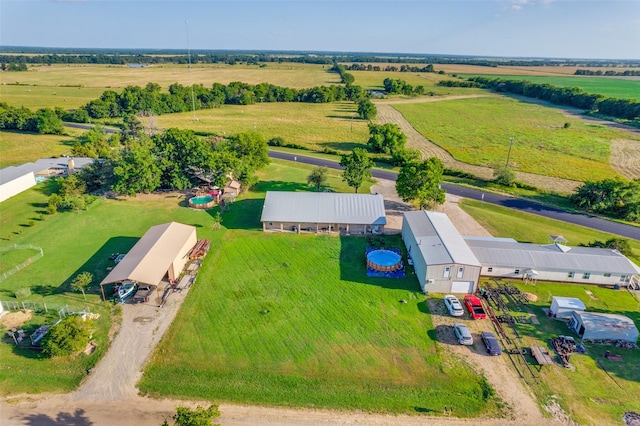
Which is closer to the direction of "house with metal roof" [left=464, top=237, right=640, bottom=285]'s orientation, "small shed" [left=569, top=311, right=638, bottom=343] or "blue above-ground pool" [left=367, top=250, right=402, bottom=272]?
the small shed

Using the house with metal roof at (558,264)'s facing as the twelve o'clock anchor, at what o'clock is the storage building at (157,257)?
The storage building is roughly at 2 o'clock from the house with metal roof.

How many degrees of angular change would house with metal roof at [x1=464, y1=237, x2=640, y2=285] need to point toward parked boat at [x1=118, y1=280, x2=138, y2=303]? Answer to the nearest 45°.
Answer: approximately 45° to its right

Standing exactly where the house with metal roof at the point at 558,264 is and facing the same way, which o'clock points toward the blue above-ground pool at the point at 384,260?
The blue above-ground pool is roughly at 2 o'clock from the house with metal roof.

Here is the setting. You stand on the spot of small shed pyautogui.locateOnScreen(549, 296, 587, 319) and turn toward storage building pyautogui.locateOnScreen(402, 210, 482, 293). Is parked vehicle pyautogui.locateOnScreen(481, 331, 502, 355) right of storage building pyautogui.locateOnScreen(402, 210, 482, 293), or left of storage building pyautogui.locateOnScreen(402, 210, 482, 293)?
left

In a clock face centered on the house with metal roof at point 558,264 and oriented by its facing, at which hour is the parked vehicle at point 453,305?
The parked vehicle is roughly at 1 o'clock from the house with metal roof.

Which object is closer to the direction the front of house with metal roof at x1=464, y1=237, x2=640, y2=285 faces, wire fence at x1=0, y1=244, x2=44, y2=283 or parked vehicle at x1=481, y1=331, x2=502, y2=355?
the parked vehicle

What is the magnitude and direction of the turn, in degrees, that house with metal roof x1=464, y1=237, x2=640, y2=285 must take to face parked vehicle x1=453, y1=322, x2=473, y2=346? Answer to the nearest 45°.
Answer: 0° — it already faces it

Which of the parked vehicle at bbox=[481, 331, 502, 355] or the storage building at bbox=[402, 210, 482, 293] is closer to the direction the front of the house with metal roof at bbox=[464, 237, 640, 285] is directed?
the parked vehicle

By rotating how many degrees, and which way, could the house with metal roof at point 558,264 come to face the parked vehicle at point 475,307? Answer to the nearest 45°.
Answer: approximately 45° to its right

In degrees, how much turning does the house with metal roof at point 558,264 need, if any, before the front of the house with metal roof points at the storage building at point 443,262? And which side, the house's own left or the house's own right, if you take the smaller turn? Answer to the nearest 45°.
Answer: approximately 45° to the house's own right

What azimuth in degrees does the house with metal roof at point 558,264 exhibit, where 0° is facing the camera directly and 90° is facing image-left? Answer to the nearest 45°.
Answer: approximately 0°

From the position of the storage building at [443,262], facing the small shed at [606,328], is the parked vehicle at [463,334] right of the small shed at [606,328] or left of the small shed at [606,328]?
right
